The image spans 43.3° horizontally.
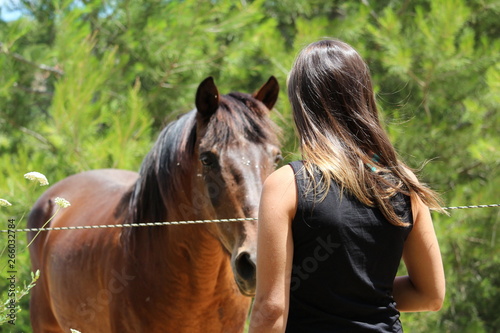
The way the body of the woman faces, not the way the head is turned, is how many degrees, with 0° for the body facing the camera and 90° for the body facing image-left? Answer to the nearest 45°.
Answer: approximately 180°

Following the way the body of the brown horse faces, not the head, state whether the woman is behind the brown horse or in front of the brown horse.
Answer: in front

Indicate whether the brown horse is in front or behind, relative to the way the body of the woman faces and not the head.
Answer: in front

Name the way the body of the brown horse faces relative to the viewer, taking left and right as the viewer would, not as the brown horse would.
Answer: facing the viewer and to the right of the viewer

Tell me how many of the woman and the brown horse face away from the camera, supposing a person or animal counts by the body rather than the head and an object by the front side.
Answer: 1

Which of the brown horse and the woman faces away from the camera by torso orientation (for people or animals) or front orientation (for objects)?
the woman
